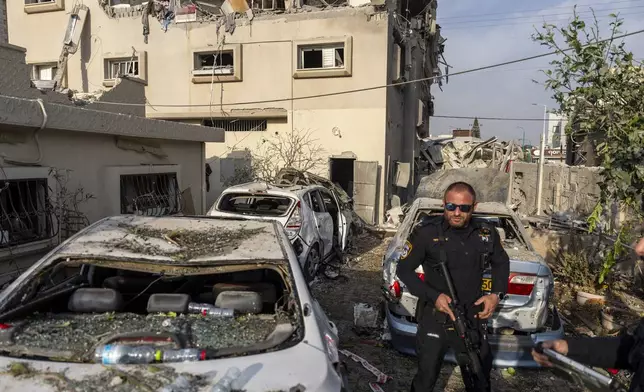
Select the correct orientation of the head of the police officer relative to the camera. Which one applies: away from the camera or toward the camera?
toward the camera

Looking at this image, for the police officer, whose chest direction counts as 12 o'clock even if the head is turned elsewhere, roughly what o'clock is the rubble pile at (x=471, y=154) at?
The rubble pile is roughly at 6 o'clock from the police officer.

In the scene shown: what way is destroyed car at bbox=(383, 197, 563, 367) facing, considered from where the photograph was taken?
facing away from the viewer

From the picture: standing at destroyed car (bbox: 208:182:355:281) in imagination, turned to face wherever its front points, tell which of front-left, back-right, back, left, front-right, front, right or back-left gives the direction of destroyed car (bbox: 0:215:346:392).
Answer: back-right

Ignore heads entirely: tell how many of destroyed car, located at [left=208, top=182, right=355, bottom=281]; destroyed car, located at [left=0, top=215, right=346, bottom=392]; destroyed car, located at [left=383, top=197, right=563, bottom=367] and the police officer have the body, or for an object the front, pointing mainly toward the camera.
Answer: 1

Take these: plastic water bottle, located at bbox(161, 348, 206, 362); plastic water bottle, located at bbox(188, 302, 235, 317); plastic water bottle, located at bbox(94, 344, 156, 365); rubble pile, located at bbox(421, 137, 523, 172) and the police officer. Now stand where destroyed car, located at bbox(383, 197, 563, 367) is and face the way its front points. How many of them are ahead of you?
1

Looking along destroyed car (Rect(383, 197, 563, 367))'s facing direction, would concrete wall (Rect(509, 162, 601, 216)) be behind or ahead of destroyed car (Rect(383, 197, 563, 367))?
ahead

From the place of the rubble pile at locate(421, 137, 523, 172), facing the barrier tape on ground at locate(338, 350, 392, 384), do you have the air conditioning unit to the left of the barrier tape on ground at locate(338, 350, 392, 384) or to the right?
right

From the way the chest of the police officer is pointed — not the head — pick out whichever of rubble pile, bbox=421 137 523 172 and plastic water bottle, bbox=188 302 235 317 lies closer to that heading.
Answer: the plastic water bottle

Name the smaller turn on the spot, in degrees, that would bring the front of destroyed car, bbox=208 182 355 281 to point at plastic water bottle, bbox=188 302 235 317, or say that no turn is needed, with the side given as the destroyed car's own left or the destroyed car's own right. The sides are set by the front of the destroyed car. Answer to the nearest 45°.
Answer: approximately 135° to the destroyed car's own right

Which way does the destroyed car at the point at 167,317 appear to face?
away from the camera

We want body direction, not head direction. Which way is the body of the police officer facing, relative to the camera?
toward the camera

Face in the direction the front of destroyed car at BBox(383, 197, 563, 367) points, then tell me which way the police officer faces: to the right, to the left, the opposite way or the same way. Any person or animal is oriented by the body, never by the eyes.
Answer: the opposite way

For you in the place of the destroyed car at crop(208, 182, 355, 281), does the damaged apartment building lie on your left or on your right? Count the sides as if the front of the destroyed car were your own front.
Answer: on your left

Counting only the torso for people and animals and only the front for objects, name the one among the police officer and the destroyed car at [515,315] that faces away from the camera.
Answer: the destroyed car

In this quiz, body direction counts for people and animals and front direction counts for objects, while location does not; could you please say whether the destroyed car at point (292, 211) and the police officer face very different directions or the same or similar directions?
very different directions

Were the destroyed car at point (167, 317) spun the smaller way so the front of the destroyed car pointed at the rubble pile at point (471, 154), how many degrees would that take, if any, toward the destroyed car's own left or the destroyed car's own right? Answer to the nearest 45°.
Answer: approximately 45° to the destroyed car's own right

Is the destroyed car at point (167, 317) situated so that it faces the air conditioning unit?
yes
